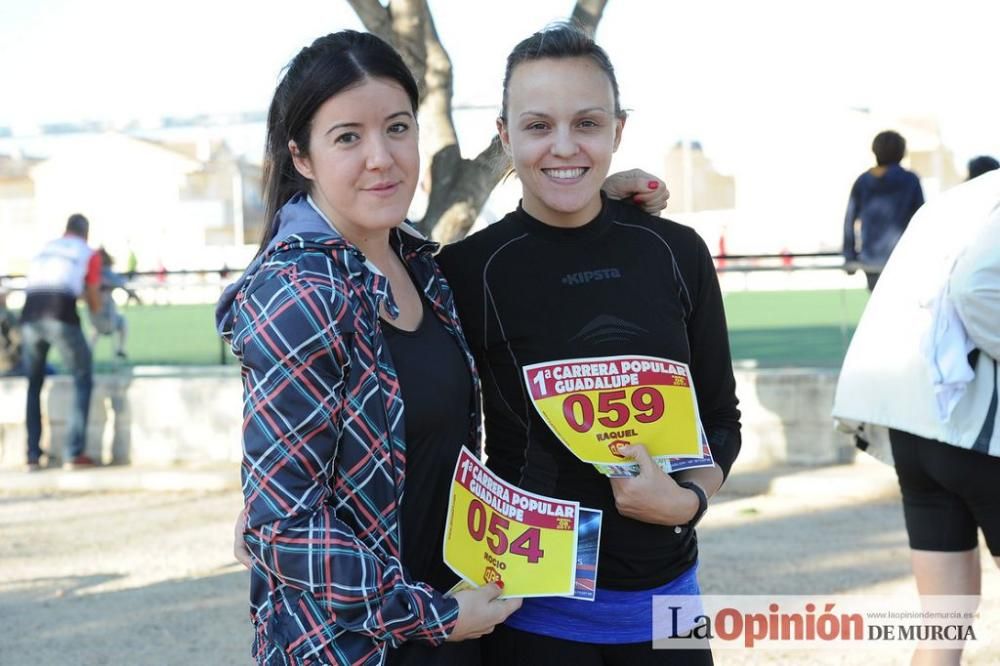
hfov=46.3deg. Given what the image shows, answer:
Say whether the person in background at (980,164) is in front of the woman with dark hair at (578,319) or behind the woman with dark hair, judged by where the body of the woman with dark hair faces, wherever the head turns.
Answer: behind

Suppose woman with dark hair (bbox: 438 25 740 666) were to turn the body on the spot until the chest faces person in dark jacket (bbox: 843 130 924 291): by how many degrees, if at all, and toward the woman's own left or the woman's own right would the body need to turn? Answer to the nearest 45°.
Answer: approximately 180°

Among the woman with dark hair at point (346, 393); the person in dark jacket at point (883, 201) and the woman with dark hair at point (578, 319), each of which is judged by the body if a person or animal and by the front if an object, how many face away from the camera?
1

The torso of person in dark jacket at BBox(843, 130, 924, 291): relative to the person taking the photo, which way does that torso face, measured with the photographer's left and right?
facing away from the viewer

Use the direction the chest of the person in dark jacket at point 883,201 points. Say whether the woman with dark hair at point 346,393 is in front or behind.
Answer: behind

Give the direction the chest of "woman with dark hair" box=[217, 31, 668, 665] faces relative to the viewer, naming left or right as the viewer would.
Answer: facing the viewer and to the right of the viewer

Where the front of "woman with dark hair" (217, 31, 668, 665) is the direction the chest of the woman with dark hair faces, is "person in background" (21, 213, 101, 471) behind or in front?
behind

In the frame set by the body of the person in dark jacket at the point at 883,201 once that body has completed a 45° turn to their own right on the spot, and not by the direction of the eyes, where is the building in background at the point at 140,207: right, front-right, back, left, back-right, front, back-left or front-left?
left

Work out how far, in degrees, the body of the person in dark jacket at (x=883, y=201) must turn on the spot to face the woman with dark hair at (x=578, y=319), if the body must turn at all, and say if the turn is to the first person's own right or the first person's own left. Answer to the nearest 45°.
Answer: approximately 180°

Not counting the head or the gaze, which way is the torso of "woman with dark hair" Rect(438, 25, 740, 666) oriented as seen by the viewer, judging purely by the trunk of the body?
toward the camera

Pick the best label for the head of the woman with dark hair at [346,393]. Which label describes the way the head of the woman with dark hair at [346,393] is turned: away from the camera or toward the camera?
toward the camera

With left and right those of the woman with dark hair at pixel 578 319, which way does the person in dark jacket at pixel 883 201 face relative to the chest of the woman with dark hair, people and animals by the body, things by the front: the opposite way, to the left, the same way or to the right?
the opposite way

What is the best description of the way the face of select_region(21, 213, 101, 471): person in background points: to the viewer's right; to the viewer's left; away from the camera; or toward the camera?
away from the camera

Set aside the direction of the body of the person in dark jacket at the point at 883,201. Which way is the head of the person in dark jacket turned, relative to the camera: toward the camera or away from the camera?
away from the camera

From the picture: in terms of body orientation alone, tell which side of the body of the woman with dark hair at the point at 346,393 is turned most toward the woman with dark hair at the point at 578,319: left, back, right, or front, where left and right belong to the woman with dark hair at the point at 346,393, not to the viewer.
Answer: left

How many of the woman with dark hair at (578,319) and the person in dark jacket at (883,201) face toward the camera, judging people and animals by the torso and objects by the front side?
1
